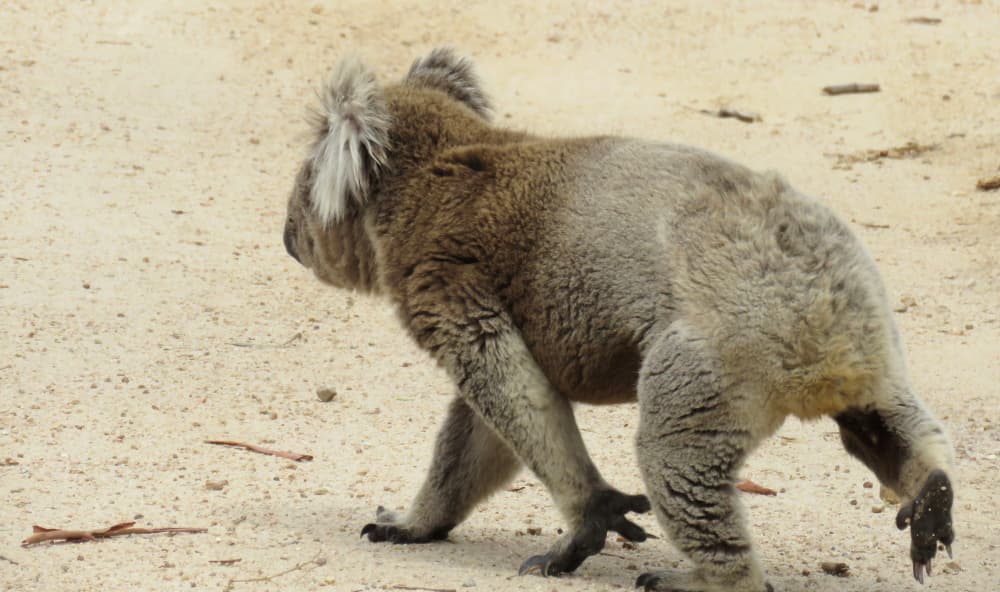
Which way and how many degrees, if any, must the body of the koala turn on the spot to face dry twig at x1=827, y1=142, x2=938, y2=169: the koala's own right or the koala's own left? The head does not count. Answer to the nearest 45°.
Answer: approximately 45° to the koala's own right

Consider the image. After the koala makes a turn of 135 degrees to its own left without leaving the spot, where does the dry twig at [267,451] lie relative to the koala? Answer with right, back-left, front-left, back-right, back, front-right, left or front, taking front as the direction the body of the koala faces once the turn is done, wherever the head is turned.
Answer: back-right

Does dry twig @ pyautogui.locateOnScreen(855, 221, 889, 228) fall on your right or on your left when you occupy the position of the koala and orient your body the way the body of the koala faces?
on your right

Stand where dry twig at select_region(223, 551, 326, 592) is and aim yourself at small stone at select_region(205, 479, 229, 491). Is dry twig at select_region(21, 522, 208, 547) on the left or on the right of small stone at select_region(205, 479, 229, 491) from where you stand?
left

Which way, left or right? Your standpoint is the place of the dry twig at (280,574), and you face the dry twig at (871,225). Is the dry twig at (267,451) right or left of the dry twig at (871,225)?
left

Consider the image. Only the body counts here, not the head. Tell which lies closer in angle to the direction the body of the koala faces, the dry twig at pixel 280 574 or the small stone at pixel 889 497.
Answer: the dry twig

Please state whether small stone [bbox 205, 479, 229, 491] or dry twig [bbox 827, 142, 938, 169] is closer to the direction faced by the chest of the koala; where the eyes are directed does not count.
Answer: the small stone

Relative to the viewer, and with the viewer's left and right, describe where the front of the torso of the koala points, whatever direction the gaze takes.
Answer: facing away from the viewer and to the left of the viewer

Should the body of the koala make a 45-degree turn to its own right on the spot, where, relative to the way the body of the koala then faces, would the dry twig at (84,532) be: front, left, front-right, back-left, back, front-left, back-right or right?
left

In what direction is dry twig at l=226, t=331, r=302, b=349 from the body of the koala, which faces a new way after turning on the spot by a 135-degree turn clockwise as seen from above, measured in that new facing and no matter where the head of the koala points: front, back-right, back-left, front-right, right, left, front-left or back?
back-left
